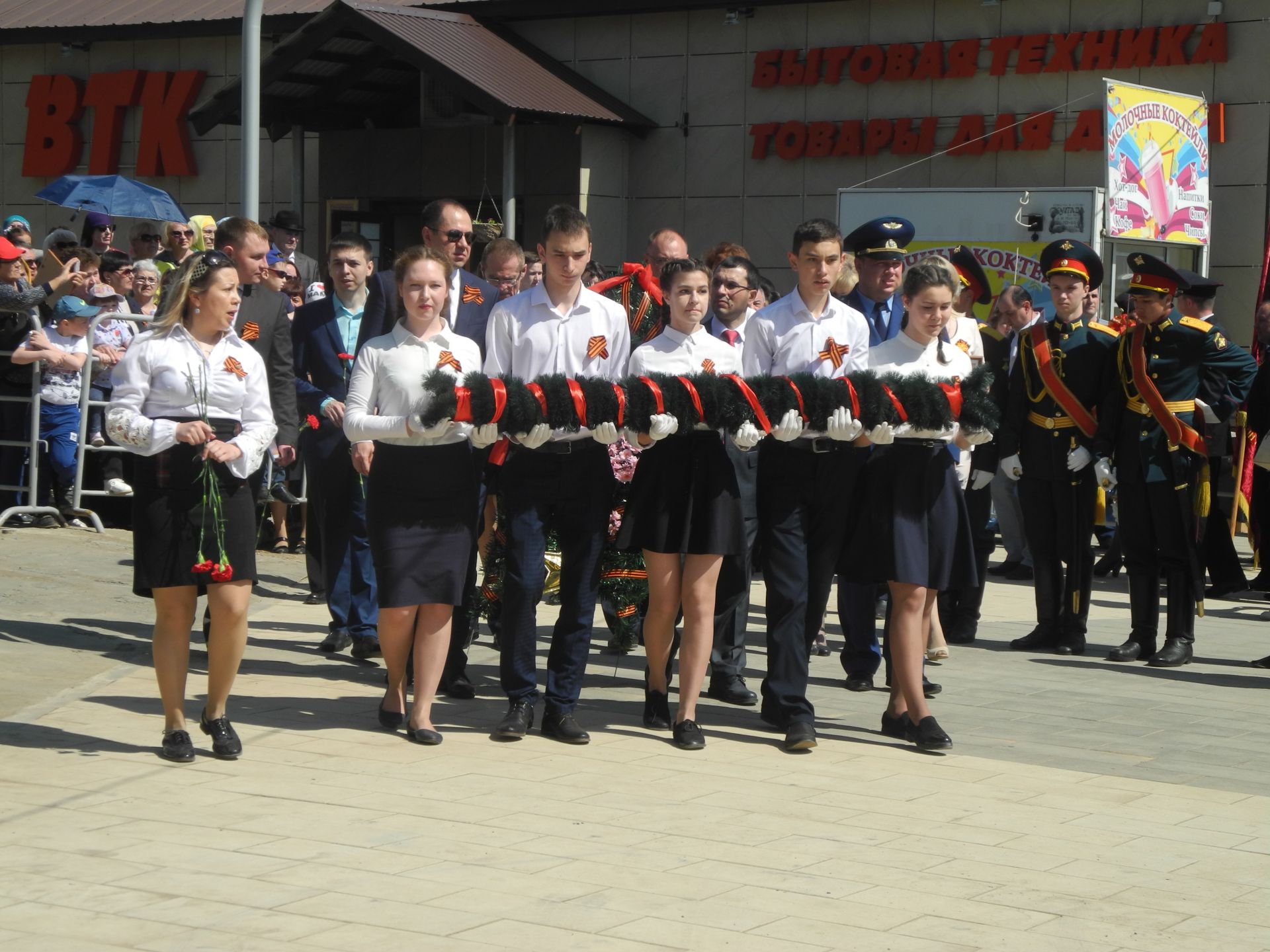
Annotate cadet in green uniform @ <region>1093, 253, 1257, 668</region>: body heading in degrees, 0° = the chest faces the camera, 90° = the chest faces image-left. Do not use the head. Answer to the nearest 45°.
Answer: approximately 45°

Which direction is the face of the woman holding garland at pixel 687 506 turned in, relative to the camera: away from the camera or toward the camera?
toward the camera

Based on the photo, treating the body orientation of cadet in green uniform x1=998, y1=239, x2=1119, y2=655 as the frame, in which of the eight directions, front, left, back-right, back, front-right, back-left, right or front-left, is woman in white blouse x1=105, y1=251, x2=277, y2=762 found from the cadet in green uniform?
front

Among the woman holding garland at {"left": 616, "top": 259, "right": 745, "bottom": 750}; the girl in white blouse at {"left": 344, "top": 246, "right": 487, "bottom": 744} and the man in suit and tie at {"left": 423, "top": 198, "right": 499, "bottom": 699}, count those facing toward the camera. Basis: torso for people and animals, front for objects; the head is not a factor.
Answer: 3

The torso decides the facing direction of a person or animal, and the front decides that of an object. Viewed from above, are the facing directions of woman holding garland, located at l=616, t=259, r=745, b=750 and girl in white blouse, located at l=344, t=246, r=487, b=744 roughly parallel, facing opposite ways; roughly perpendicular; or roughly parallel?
roughly parallel

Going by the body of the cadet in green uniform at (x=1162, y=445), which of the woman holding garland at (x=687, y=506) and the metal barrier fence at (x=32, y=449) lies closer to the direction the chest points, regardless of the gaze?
the woman holding garland

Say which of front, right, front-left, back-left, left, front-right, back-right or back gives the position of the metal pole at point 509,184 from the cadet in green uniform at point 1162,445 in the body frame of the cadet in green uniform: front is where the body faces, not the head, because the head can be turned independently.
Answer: right

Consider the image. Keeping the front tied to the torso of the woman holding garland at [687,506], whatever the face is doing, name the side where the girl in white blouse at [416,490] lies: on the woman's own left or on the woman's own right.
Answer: on the woman's own right

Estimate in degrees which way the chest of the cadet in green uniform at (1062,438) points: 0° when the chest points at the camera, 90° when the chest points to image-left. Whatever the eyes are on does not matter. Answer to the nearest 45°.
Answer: approximately 45°

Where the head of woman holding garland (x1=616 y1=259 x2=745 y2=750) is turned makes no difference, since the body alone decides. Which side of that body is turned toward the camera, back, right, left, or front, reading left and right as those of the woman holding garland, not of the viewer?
front

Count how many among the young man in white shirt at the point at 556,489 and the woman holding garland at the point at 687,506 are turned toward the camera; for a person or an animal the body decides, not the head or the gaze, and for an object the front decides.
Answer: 2

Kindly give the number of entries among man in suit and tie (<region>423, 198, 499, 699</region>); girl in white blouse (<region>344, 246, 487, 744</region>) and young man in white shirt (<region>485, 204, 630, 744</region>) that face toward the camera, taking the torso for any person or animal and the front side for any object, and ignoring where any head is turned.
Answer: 3

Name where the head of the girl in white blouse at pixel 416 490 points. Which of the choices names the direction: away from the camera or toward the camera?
toward the camera

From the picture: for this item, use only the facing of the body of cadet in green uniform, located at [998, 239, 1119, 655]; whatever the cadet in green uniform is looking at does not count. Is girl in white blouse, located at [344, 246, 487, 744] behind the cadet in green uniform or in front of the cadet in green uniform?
in front

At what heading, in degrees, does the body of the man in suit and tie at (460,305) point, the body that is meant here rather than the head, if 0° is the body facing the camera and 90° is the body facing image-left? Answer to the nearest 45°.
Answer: approximately 0°

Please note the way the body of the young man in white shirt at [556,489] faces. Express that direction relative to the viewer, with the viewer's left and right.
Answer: facing the viewer

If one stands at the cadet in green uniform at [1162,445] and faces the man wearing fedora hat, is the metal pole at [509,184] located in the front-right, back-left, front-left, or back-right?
front-right

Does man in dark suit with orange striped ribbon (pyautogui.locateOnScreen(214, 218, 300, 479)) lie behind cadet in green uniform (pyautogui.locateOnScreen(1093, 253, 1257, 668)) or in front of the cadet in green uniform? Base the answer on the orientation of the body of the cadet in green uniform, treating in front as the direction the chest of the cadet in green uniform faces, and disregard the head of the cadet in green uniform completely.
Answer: in front

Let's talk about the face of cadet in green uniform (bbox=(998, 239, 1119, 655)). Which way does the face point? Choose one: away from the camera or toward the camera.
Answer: toward the camera

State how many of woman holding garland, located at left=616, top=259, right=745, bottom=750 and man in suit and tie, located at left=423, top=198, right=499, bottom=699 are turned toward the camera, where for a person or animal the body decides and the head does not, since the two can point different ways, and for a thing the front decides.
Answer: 2
